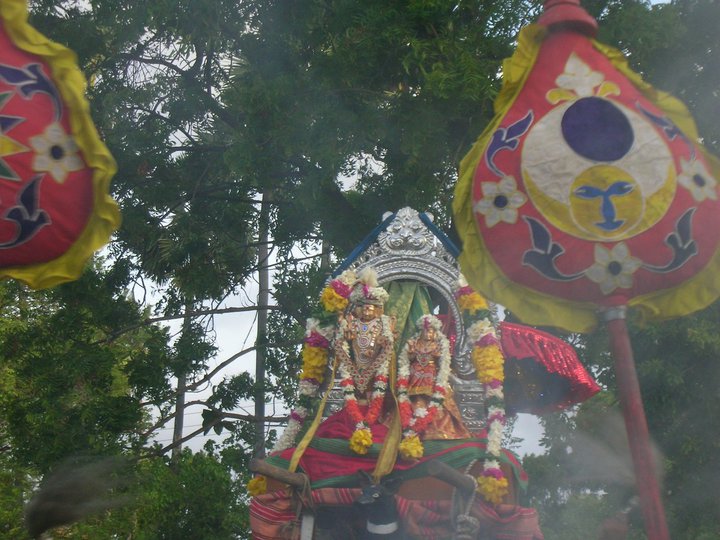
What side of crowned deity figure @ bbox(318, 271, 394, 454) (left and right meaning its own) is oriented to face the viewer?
front

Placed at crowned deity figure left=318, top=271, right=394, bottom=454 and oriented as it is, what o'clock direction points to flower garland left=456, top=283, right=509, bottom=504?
The flower garland is roughly at 9 o'clock from the crowned deity figure.

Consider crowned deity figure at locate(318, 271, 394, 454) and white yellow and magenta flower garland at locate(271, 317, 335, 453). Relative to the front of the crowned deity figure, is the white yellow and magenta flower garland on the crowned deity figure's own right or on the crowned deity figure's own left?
on the crowned deity figure's own right

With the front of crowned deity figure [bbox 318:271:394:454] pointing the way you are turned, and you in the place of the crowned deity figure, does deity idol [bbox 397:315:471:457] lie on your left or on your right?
on your left
